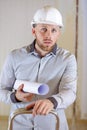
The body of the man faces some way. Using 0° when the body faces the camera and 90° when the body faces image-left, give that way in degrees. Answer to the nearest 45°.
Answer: approximately 0°
